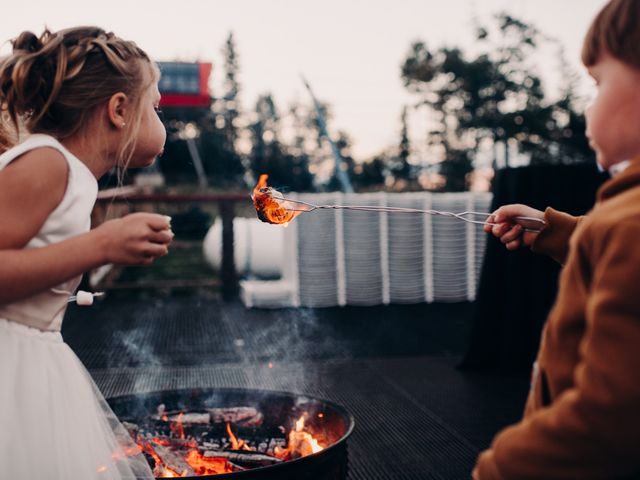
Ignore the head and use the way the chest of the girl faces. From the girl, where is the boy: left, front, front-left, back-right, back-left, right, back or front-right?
front-right

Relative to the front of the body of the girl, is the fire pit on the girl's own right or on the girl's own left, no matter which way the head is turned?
on the girl's own left

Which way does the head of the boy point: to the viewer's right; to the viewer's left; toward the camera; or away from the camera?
to the viewer's left

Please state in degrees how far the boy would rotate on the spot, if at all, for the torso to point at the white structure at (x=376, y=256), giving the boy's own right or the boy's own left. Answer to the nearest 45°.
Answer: approximately 90° to the boy's own right

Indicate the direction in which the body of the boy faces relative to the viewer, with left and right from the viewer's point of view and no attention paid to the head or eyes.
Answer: facing to the left of the viewer

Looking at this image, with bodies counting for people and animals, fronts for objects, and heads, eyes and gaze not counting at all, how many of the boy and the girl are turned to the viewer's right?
1

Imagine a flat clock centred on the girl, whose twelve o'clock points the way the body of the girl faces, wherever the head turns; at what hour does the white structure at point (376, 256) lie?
The white structure is roughly at 10 o'clock from the girl.

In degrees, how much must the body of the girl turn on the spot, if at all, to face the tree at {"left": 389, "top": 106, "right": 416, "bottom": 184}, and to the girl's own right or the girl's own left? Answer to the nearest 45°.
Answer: approximately 45° to the girl's own left

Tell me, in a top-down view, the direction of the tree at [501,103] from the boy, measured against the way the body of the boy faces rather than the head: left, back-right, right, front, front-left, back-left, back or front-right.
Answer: right

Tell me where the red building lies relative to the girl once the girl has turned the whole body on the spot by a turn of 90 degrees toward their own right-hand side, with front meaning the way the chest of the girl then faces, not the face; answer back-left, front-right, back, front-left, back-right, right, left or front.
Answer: back

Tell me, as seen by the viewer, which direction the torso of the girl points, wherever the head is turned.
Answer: to the viewer's right
